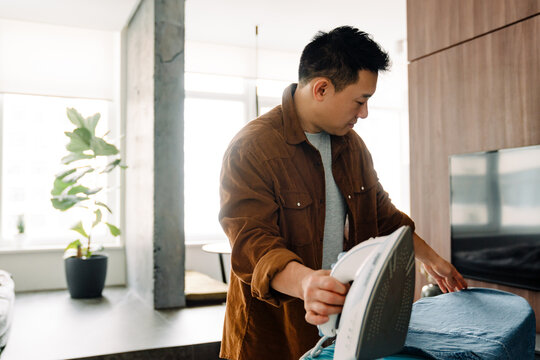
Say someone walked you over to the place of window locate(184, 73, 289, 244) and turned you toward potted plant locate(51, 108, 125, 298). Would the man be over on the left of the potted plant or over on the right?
left

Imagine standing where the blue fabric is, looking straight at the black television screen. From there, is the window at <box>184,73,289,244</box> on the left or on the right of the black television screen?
left

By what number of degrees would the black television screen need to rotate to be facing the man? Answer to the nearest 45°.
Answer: approximately 45° to its left

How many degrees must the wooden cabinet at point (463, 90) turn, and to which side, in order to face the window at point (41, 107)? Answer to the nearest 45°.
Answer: approximately 45° to its right

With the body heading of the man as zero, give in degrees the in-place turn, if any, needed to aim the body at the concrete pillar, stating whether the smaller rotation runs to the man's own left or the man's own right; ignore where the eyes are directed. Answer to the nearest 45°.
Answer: approximately 180°

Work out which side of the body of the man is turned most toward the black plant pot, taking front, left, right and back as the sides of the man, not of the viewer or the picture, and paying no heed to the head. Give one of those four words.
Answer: back

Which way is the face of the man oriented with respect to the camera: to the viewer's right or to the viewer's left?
to the viewer's right

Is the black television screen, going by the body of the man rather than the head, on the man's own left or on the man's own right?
on the man's own left
